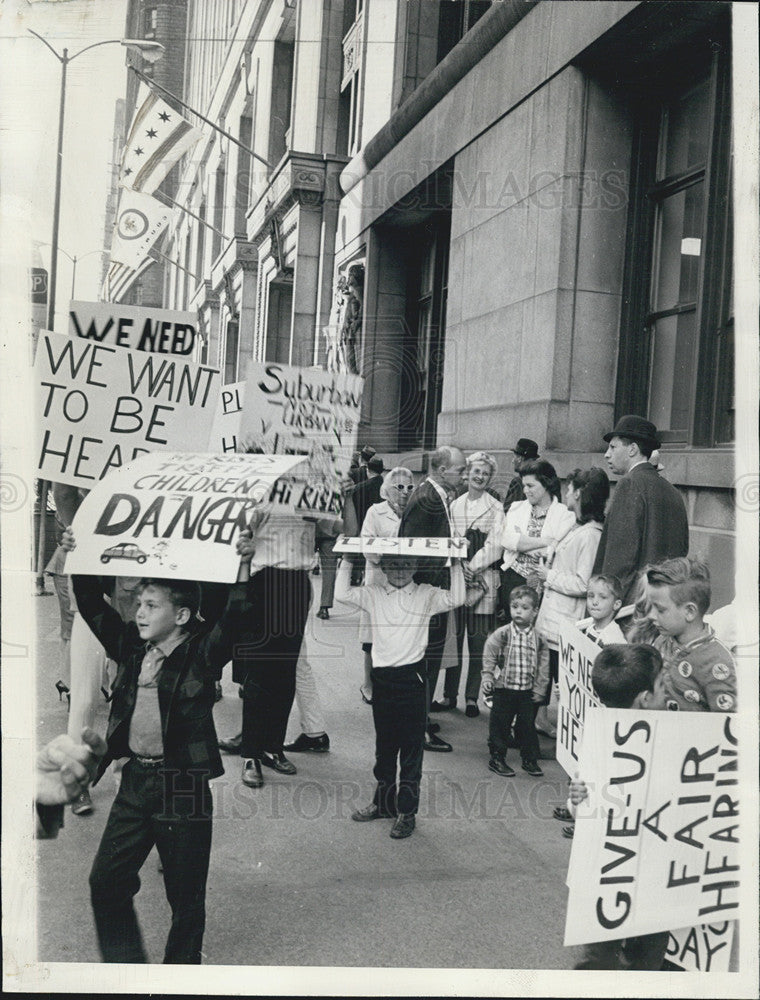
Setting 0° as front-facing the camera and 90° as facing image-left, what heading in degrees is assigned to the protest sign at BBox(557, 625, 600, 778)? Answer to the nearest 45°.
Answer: approximately 45°

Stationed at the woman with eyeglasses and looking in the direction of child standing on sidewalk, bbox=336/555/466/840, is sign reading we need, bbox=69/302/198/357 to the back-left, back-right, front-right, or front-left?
front-right

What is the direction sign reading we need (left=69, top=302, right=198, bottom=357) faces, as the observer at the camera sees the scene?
facing the viewer

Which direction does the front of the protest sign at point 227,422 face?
toward the camera

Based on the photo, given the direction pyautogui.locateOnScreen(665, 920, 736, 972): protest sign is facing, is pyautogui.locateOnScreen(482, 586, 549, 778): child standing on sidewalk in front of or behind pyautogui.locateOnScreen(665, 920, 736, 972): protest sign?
behind

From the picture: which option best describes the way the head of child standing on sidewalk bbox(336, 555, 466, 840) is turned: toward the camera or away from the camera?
toward the camera

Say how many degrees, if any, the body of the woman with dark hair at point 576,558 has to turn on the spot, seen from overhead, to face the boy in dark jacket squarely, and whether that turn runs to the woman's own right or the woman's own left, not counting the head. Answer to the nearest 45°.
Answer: approximately 45° to the woman's own left

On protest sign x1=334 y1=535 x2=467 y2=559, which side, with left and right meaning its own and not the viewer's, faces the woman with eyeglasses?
back
